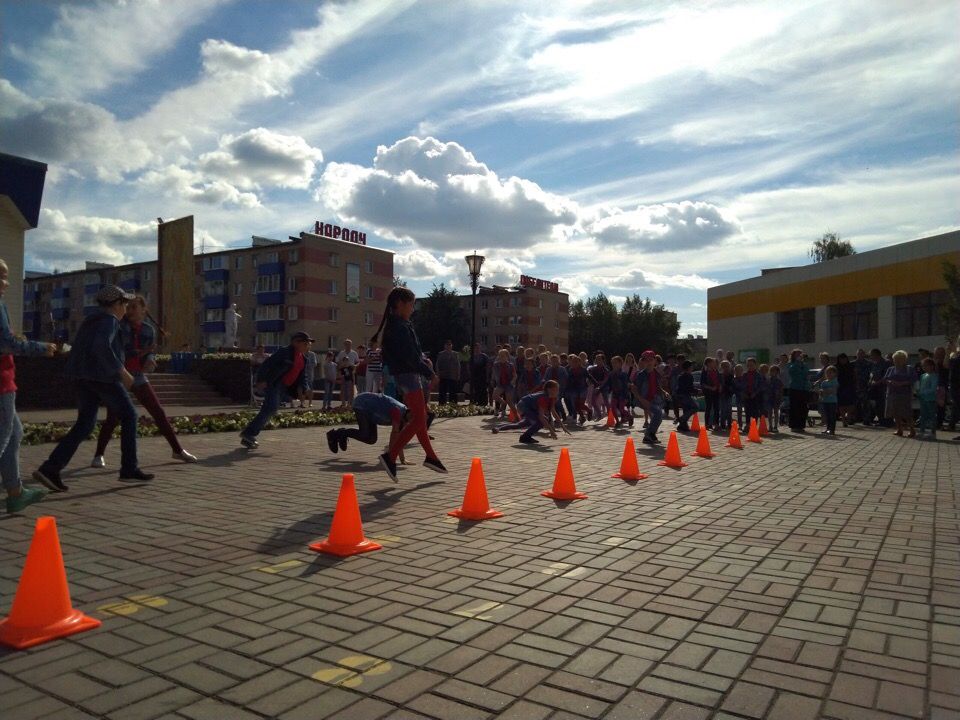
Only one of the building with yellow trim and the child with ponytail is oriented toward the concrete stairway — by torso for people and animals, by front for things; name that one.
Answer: the building with yellow trim

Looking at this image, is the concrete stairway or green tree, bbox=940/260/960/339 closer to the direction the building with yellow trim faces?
the concrete stairway

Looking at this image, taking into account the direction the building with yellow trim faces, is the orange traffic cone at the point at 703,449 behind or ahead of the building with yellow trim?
ahead

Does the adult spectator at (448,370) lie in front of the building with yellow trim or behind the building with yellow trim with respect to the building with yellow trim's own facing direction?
in front

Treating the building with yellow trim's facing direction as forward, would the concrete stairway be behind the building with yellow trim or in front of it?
in front

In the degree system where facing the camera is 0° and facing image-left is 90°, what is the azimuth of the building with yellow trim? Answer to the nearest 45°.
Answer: approximately 45°

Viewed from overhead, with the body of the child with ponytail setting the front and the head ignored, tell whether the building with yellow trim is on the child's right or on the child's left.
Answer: on the child's left
